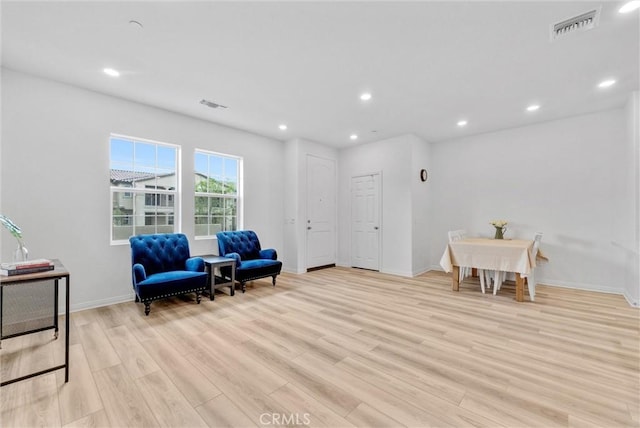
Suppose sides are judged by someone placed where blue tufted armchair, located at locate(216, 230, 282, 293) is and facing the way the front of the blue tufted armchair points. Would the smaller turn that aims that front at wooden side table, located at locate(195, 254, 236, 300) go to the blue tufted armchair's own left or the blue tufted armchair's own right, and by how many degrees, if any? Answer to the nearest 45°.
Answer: approximately 90° to the blue tufted armchair's own right

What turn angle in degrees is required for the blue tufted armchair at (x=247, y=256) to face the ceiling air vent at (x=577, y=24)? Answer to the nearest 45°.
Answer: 0° — it already faces it

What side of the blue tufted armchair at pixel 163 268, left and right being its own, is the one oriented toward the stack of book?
right

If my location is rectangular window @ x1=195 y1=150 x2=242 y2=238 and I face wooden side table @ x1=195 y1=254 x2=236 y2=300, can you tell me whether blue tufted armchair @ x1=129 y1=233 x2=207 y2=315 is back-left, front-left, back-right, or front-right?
front-right

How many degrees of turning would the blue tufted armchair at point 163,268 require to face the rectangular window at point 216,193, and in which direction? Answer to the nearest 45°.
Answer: approximately 90° to its left

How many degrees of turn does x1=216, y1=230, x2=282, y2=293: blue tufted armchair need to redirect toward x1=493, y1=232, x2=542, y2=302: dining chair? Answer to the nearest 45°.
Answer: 0° — it already faces it

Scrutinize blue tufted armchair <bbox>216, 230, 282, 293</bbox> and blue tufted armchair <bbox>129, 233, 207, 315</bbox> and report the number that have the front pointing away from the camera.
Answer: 0

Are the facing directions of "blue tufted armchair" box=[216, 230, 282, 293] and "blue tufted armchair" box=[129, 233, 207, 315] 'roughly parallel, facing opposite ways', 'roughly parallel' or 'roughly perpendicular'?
roughly parallel

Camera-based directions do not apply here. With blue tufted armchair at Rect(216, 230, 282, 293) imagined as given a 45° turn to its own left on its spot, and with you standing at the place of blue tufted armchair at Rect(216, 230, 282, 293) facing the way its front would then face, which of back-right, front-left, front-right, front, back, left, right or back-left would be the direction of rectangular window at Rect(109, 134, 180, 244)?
back

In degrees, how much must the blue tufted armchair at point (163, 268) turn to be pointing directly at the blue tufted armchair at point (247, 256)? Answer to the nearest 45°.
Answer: approximately 45° to its left

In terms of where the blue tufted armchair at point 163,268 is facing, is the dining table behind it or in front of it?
in front

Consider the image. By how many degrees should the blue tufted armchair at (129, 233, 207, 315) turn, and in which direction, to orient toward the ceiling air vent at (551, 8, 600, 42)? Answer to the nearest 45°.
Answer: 0° — it already faces it

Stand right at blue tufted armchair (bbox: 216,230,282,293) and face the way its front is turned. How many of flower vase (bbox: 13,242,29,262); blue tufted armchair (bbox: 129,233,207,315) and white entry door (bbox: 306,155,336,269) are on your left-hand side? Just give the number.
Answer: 1

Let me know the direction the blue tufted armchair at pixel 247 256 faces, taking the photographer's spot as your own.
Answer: facing the viewer and to the right of the viewer
